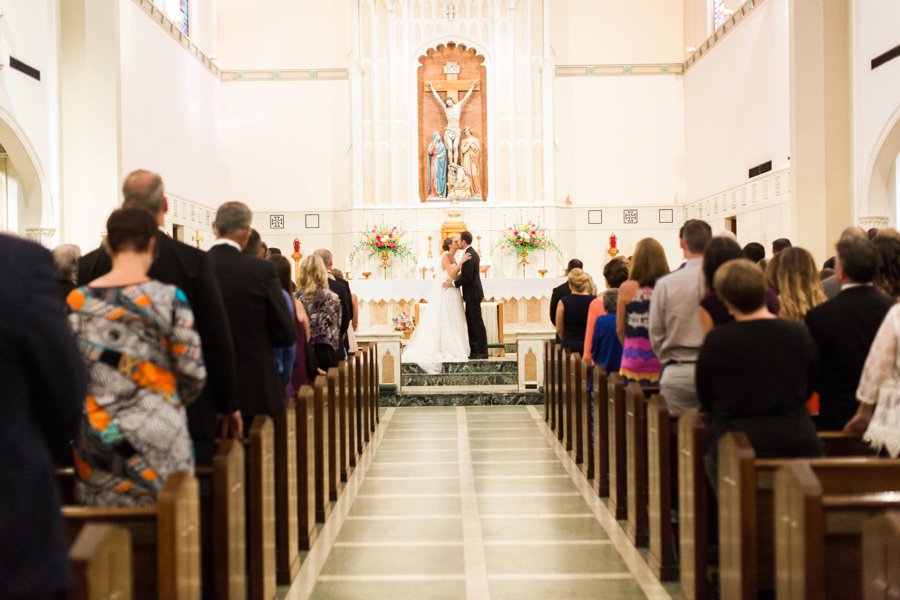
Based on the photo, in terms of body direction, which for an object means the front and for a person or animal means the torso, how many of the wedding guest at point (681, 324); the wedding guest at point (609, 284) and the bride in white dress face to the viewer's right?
1

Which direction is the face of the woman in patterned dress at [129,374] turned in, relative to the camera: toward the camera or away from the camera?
away from the camera

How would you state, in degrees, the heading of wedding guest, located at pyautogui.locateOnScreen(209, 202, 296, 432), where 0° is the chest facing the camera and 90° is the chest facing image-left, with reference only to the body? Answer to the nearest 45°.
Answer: approximately 225°

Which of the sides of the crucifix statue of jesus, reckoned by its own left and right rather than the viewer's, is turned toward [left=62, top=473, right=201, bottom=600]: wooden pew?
front

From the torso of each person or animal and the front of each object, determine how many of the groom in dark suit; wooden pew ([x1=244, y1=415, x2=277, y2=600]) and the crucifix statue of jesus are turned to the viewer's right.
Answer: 0

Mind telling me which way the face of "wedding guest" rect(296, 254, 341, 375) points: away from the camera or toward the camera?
away from the camera

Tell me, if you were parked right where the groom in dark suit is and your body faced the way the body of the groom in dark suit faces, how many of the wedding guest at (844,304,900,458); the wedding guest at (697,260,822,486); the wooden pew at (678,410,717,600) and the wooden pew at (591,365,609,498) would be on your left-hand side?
4

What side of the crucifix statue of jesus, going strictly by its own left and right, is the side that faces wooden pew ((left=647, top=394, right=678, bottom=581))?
front

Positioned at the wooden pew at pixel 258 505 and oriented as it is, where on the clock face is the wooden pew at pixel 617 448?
the wooden pew at pixel 617 448 is roughly at 2 o'clock from the wooden pew at pixel 258 505.

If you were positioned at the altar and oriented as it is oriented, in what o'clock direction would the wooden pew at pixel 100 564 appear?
The wooden pew is roughly at 12 o'clock from the altar.

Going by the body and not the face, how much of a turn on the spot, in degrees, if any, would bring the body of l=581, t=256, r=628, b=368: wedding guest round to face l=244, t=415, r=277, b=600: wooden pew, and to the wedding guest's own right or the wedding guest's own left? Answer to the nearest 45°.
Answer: approximately 135° to the wedding guest's own left

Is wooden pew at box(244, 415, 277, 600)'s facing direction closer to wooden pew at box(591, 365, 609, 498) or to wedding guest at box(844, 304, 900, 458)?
the wooden pew

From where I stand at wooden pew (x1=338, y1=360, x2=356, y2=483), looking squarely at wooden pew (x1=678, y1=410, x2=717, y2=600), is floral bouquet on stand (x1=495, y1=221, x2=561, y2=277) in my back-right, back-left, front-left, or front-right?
back-left

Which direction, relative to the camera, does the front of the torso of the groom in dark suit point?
to the viewer's left

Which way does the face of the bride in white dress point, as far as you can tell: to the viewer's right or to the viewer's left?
to the viewer's right

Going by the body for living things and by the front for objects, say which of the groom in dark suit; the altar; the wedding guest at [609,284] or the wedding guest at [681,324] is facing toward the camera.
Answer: the altar

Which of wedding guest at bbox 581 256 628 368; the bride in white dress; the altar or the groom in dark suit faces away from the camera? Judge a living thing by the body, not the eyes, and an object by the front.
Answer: the wedding guest

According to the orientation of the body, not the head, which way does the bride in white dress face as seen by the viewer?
to the viewer's right

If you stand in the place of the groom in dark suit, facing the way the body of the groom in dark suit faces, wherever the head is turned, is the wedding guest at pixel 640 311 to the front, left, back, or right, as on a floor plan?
left

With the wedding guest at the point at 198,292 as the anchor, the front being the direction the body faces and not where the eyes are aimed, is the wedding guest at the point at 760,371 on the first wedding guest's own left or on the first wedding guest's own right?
on the first wedding guest's own right

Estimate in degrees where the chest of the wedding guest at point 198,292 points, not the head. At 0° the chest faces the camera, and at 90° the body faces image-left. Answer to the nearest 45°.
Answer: approximately 180°

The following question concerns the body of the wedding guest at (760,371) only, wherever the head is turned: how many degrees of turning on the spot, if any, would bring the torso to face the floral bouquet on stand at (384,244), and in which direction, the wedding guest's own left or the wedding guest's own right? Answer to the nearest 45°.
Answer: approximately 45° to the wedding guest's own left

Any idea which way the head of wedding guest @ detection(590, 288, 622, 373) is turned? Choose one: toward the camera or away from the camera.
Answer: away from the camera

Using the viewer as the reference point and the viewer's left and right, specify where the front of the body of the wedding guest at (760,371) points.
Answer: facing away from the viewer
